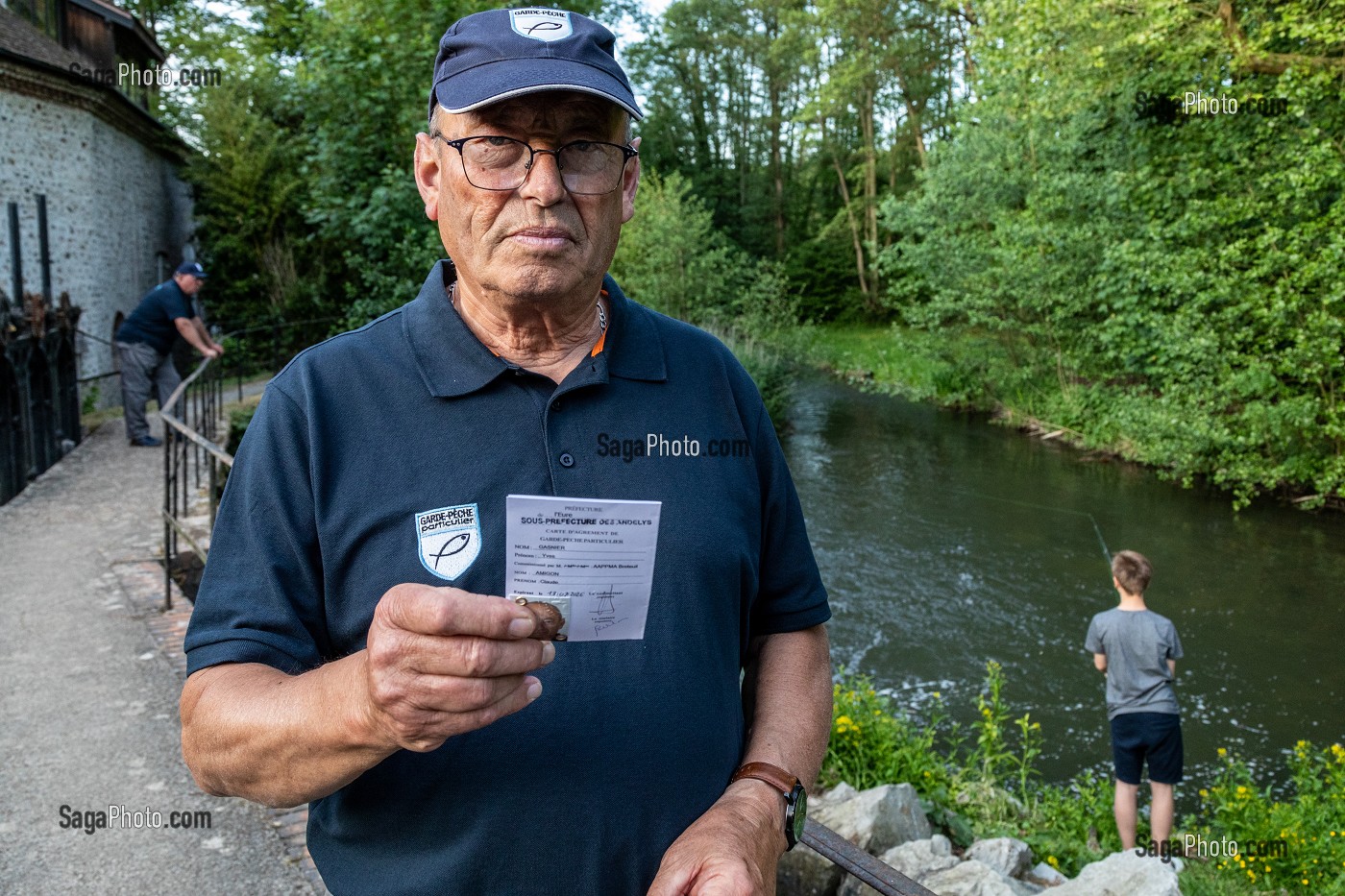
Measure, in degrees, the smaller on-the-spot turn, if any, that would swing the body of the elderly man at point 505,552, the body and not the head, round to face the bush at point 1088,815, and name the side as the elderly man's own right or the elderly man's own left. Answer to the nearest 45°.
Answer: approximately 135° to the elderly man's own left

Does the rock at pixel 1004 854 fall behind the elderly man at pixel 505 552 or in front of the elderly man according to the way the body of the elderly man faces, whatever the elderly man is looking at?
behind

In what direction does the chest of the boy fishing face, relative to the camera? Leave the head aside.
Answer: away from the camera

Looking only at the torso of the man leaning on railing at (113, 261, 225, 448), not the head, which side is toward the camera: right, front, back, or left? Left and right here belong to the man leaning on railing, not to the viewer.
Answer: right

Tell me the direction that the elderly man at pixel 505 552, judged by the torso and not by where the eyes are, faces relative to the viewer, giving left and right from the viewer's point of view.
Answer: facing the viewer

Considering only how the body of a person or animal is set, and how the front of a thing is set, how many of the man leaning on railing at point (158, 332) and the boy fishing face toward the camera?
0

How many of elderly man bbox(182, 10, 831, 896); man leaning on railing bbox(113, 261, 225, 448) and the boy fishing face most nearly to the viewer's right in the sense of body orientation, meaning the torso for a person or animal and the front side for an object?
1

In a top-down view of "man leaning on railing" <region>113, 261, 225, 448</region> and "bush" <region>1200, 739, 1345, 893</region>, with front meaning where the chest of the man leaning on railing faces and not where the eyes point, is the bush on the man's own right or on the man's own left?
on the man's own right

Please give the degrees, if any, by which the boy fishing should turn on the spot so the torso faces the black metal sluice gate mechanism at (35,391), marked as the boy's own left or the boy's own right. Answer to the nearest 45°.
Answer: approximately 90° to the boy's own left

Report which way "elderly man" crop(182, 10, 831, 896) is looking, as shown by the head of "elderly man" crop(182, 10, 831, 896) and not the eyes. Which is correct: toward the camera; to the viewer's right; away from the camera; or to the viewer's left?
toward the camera

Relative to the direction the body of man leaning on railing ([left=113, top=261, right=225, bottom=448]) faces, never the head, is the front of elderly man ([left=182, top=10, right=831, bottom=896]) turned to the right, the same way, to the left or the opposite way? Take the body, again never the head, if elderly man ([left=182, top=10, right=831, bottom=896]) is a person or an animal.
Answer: to the right

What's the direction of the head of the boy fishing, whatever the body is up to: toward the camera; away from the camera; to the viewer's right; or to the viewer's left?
away from the camera

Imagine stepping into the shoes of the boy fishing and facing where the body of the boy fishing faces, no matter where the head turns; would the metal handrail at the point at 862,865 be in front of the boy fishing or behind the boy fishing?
behind

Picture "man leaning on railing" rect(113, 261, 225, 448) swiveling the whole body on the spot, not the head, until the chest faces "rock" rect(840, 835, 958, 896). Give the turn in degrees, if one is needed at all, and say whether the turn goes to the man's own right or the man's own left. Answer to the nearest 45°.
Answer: approximately 90° to the man's own right
